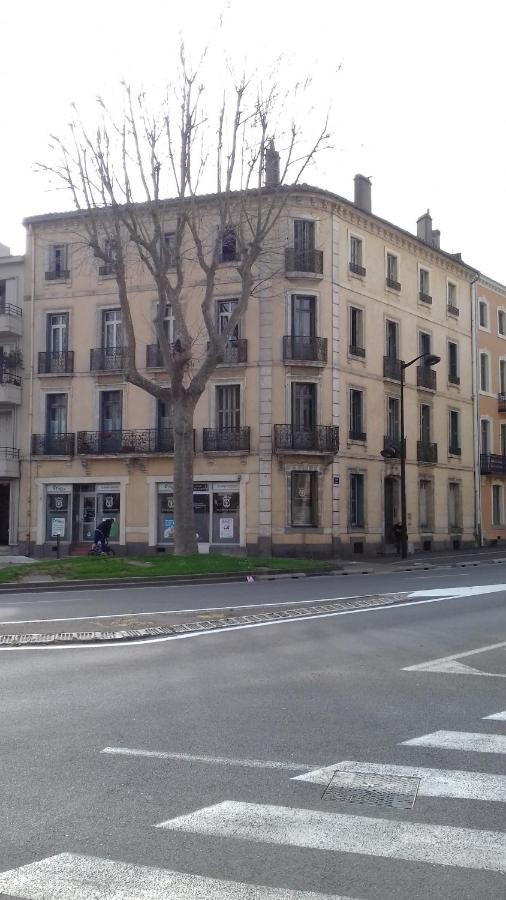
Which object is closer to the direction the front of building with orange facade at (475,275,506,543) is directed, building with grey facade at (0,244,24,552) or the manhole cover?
the manhole cover

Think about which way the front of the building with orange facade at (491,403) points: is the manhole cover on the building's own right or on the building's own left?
on the building's own right

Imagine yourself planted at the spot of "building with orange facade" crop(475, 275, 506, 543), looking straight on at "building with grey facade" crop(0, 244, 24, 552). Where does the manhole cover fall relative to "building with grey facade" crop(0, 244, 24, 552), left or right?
left

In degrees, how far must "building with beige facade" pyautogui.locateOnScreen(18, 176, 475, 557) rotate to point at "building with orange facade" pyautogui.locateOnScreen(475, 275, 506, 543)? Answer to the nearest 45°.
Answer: approximately 135° to its left

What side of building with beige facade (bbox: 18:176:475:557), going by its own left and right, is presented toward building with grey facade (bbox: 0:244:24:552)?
right

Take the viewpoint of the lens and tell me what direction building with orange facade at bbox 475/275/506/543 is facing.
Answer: facing the viewer and to the right of the viewer

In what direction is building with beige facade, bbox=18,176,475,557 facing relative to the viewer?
toward the camera

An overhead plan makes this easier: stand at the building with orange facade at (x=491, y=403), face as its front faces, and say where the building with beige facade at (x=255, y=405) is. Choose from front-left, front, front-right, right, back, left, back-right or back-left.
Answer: right

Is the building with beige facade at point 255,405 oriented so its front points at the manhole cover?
yes
